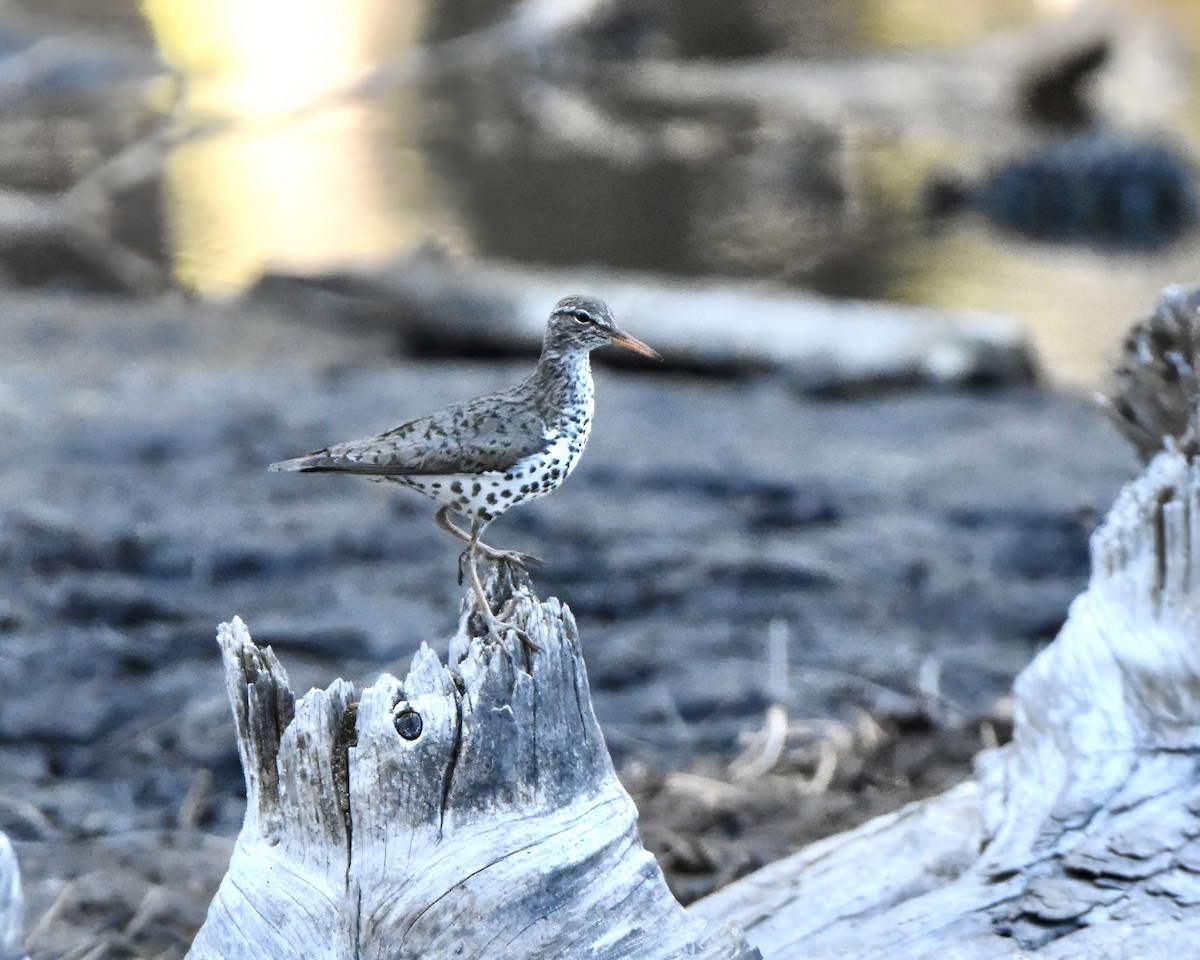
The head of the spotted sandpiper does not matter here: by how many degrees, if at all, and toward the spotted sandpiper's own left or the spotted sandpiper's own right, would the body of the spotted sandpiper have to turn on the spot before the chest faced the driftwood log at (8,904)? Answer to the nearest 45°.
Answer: approximately 180°

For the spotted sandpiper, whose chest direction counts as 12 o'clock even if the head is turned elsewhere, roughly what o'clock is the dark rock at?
The dark rock is roughly at 10 o'clock from the spotted sandpiper.

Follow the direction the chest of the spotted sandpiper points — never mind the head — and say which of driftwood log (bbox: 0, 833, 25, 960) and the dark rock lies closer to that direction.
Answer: the dark rock

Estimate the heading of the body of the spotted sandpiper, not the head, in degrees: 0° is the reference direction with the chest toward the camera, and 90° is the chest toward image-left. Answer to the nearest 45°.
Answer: approximately 270°
